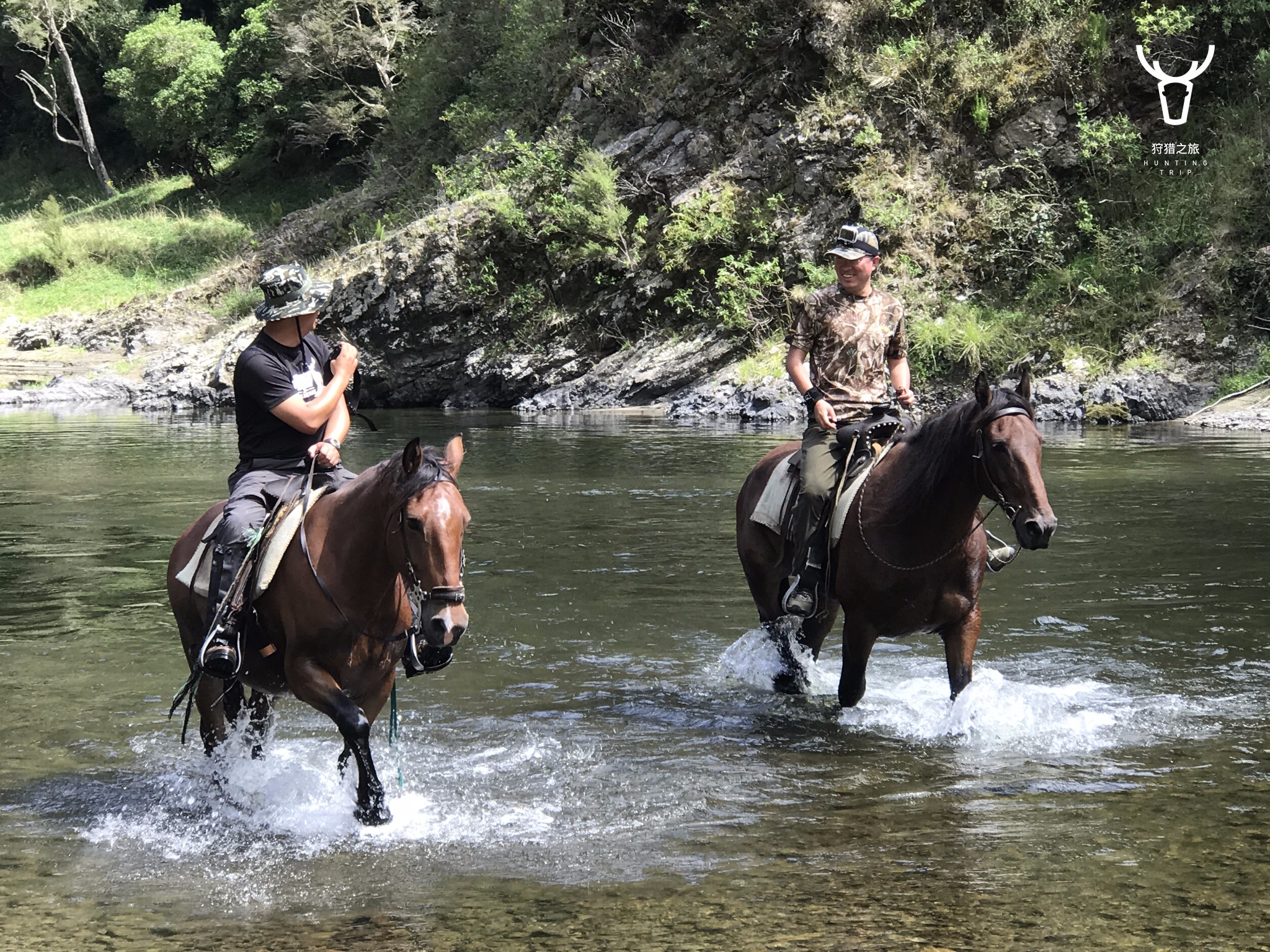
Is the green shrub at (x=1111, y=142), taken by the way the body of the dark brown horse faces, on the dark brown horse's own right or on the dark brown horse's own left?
on the dark brown horse's own left

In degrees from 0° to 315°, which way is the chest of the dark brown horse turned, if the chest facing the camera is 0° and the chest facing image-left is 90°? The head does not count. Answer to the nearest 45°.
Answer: approximately 315°

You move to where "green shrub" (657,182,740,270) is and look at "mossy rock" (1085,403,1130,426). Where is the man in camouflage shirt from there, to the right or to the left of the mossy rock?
right

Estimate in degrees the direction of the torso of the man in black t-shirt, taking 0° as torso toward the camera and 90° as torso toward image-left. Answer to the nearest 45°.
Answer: approximately 315°

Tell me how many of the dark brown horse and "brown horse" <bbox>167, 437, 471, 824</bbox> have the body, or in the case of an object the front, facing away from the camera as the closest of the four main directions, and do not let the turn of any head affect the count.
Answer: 0

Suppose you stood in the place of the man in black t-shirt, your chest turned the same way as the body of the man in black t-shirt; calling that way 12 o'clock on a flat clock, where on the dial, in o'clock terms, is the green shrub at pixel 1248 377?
The green shrub is roughly at 9 o'clock from the man in black t-shirt.

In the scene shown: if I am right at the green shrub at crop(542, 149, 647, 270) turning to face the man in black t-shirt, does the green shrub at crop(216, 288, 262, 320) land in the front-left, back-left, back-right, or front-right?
back-right

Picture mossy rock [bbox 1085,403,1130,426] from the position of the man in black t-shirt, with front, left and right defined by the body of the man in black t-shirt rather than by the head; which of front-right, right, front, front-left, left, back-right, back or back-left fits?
left

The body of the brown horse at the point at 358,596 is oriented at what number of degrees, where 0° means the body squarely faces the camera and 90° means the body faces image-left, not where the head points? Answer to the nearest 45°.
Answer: approximately 315°

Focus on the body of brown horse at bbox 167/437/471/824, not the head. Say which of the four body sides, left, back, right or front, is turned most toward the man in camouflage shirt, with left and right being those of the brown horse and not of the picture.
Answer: left
